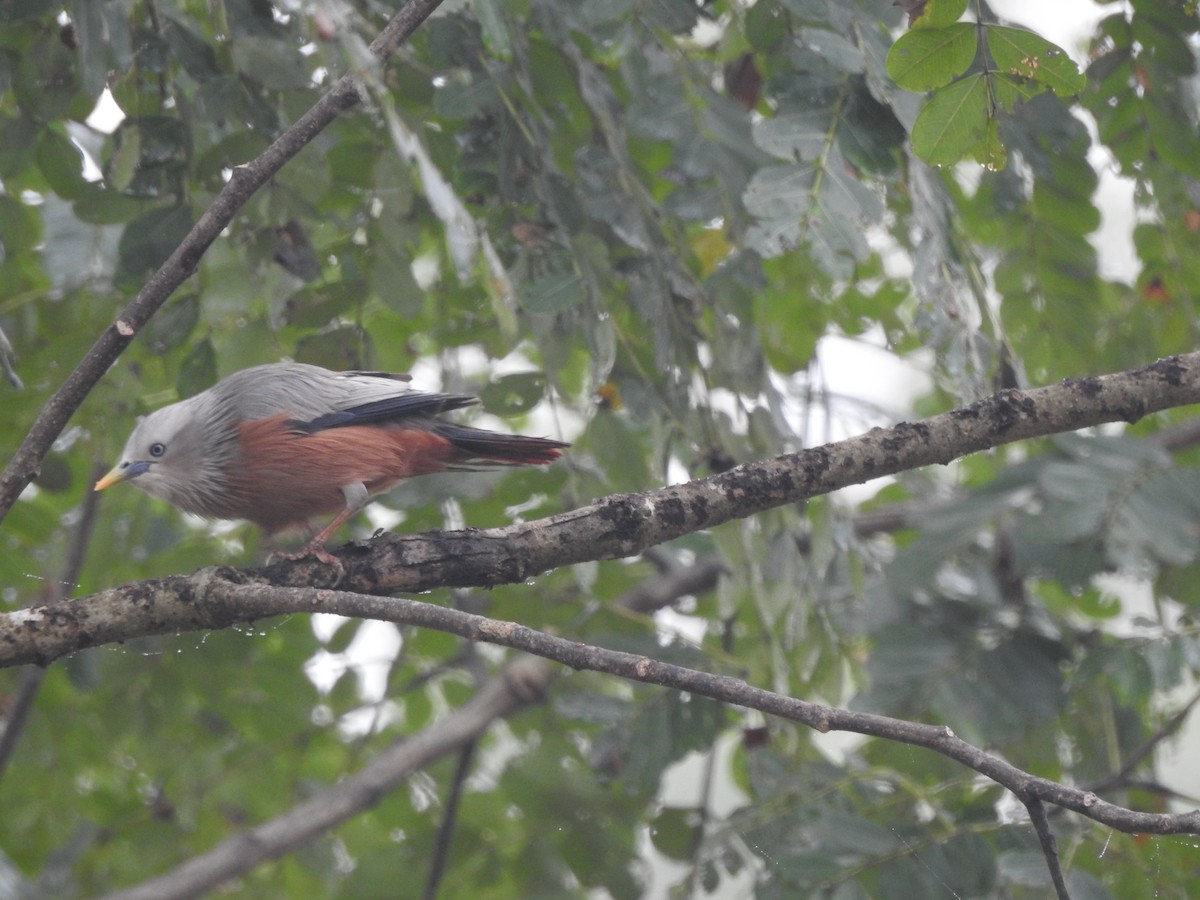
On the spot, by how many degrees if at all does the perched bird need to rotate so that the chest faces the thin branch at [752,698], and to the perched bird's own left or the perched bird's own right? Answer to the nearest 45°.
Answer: approximately 135° to the perched bird's own left

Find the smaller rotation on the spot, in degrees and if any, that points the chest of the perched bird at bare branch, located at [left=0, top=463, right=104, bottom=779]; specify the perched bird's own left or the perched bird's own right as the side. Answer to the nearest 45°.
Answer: approximately 45° to the perched bird's own right

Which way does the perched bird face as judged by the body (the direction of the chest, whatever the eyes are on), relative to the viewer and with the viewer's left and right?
facing to the left of the viewer

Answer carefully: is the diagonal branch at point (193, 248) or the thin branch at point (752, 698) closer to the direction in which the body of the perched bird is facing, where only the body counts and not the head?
the diagonal branch

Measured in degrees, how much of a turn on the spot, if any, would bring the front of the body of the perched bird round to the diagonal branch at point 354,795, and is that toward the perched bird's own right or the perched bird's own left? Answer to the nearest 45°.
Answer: approximately 90° to the perched bird's own right
